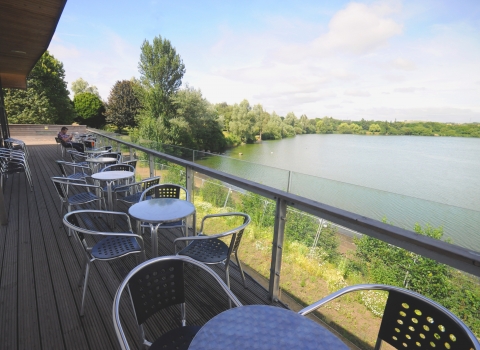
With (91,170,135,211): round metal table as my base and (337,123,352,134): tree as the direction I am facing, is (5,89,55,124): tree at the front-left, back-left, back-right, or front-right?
front-left

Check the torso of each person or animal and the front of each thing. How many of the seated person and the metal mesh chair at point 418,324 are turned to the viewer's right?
1

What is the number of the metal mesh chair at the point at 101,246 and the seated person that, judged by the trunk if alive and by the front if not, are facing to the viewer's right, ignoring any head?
2

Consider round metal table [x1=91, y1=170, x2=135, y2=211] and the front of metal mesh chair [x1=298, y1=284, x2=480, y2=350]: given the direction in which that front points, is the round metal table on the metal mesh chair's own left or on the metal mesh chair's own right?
on the metal mesh chair's own right

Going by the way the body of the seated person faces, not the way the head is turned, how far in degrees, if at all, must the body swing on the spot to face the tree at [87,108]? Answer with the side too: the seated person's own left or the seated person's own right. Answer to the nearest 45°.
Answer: approximately 90° to the seated person's own left

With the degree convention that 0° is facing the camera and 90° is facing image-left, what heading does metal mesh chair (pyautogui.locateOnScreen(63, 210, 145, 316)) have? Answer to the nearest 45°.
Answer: approximately 270°

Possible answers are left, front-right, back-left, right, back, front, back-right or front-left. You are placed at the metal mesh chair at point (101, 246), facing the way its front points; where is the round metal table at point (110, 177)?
left

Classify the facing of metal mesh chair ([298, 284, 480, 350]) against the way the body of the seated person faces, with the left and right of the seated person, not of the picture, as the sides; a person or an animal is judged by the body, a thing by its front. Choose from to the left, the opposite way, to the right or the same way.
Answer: the opposite way

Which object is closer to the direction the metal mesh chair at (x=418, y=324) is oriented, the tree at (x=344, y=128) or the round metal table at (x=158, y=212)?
the round metal table

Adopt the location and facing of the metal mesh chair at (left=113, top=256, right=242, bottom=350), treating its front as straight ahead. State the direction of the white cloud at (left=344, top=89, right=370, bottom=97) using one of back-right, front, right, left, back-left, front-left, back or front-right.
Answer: left

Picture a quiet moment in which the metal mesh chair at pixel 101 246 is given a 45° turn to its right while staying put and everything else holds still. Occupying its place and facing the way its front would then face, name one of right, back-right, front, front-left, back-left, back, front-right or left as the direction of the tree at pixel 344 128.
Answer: left

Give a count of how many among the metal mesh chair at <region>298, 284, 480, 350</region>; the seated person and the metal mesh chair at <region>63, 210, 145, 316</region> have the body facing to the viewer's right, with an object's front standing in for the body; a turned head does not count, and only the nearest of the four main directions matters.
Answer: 2
